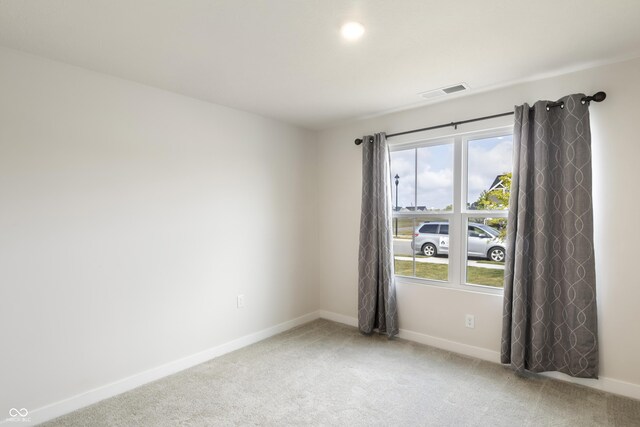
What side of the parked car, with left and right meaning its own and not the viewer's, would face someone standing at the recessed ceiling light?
right

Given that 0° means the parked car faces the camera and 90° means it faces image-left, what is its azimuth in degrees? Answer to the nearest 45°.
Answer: approximately 270°

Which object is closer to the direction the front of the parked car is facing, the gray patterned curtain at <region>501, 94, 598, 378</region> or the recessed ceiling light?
the gray patterned curtain

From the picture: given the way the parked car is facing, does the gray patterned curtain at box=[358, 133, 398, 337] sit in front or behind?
behind
